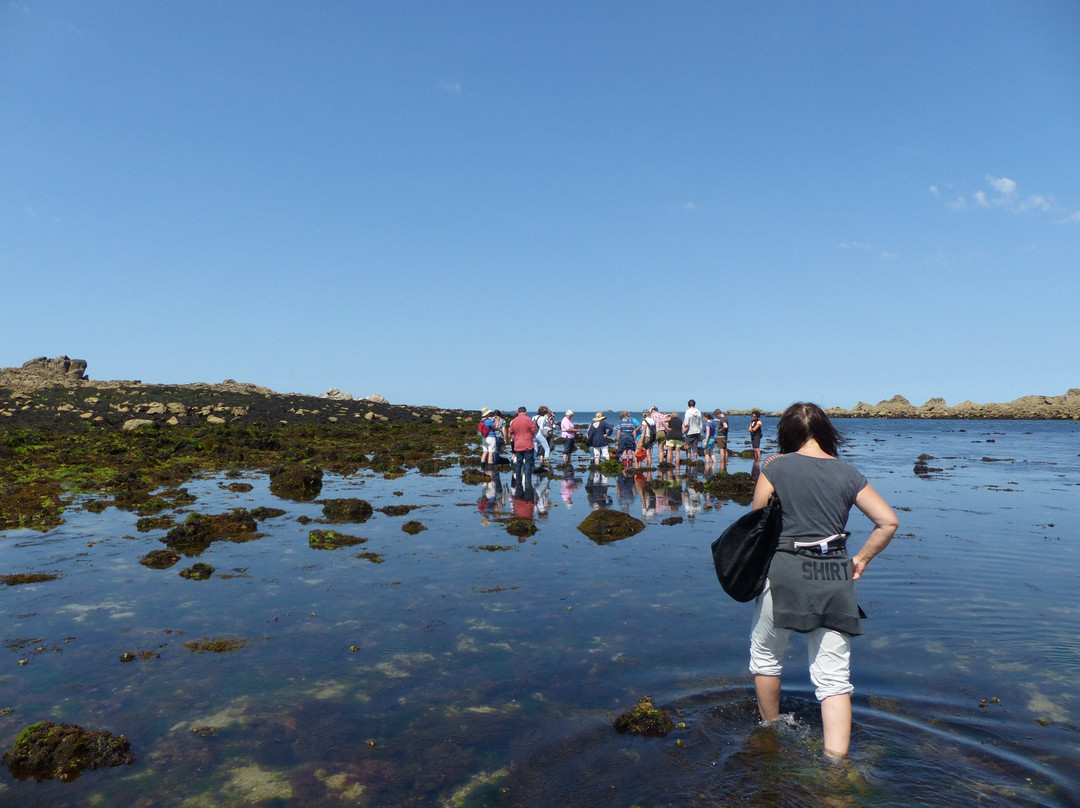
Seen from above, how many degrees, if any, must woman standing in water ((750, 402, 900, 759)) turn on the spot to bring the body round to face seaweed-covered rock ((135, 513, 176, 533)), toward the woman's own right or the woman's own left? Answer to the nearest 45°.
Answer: approximately 90° to the woman's own left

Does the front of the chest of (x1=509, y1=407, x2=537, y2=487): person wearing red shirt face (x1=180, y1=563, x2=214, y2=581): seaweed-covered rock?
no

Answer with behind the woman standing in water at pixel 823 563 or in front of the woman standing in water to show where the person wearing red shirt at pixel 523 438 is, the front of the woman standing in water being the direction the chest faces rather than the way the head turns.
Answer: in front

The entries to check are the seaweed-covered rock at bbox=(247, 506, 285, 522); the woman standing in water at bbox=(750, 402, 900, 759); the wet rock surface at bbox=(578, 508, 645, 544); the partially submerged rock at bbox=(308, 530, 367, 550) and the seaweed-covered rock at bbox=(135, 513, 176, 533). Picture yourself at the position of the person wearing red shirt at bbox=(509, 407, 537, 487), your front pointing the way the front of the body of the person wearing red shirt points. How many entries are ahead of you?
0

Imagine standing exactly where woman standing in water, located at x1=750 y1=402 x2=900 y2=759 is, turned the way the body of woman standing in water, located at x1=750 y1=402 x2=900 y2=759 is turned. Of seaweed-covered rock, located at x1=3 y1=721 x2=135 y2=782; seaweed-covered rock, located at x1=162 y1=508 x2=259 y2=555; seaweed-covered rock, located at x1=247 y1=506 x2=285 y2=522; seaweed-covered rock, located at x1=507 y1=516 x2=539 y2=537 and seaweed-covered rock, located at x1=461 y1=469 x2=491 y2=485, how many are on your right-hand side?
0

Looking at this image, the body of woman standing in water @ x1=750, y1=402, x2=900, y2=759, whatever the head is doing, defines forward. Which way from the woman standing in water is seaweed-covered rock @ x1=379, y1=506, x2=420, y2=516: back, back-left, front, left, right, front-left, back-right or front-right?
front-left

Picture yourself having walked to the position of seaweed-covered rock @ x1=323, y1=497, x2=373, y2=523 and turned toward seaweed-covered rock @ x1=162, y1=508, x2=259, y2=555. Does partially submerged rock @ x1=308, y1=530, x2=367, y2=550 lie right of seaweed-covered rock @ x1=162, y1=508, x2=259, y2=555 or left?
left

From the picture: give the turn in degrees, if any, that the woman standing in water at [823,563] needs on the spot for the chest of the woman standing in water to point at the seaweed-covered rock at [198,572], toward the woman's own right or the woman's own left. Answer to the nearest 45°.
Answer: approximately 90° to the woman's own left

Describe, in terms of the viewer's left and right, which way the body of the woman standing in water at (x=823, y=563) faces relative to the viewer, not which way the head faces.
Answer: facing away from the viewer

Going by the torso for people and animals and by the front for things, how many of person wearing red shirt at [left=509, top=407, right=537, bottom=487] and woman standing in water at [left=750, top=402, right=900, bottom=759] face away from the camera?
2

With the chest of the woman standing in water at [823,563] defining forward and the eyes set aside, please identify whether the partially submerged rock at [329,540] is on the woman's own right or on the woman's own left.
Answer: on the woman's own left

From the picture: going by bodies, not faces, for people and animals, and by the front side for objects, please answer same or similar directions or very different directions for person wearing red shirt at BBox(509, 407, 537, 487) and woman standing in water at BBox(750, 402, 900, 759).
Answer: same or similar directions

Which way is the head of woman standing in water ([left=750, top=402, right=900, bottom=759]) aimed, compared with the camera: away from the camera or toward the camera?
away from the camera

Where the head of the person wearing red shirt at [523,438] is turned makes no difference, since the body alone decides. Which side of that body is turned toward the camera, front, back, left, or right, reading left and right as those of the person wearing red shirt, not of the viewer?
back

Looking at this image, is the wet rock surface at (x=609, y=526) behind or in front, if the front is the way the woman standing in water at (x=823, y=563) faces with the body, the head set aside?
in front

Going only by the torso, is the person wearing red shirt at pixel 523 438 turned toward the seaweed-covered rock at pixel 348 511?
no

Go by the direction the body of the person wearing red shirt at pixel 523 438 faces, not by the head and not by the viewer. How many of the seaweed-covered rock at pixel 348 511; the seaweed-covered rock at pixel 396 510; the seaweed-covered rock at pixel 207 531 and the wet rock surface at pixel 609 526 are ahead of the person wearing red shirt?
0

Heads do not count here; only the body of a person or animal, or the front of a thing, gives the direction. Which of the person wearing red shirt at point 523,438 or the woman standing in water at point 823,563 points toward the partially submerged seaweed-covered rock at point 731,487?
the woman standing in water
